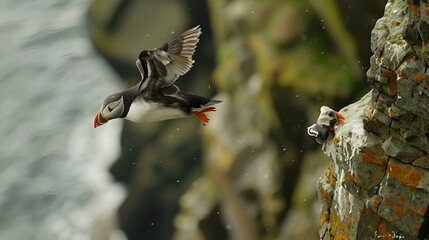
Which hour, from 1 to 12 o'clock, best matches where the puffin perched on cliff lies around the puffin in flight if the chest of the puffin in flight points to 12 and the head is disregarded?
The puffin perched on cliff is roughly at 6 o'clock from the puffin in flight.

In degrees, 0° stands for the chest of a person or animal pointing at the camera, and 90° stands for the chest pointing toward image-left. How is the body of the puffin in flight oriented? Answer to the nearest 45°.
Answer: approximately 90°
